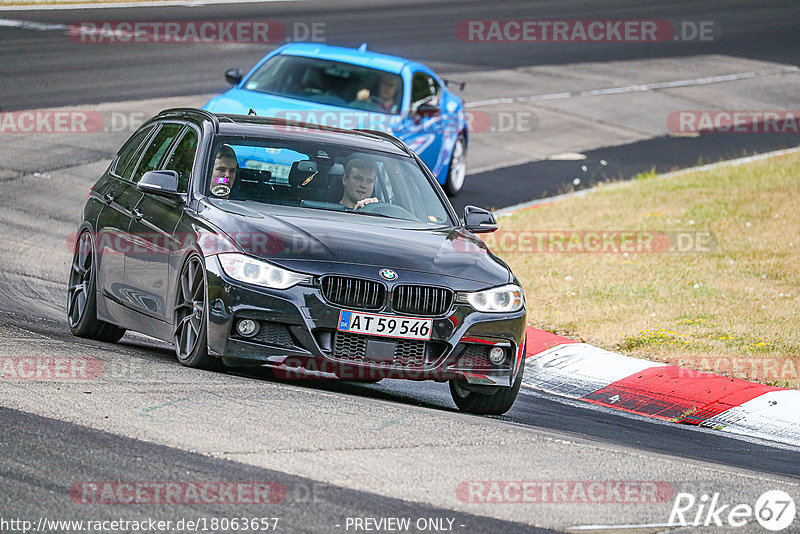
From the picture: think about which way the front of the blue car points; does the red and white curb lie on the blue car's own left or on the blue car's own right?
on the blue car's own left

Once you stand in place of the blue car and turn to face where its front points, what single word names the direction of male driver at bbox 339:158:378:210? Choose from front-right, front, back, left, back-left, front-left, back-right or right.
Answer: front-left

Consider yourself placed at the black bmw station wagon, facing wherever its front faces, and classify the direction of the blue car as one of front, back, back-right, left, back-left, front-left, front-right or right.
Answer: back-left

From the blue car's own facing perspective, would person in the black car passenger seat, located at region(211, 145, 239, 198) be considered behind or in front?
in front

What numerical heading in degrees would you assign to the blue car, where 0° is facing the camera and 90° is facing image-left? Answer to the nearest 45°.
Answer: approximately 45°

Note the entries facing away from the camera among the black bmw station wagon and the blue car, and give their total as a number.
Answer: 0

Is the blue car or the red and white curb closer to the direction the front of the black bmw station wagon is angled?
the red and white curb

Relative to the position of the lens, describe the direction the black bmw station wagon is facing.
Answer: facing the viewer and to the right of the viewer
